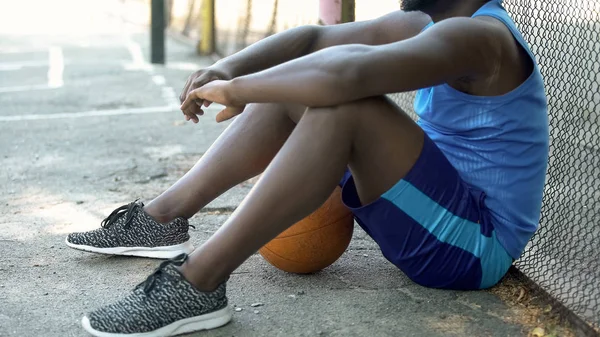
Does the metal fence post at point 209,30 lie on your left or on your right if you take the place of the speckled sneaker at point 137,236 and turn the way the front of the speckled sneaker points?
on your right

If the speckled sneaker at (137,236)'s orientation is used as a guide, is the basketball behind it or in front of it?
behind

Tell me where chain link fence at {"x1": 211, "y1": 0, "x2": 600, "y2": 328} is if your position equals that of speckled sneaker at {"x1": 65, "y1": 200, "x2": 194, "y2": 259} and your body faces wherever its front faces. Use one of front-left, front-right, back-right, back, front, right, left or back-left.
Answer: back

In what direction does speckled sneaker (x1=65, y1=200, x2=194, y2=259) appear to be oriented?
to the viewer's left

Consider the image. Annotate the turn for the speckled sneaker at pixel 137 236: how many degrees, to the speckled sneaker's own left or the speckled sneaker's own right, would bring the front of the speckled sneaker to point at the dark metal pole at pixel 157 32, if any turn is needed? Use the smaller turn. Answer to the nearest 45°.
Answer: approximately 90° to the speckled sneaker's own right
